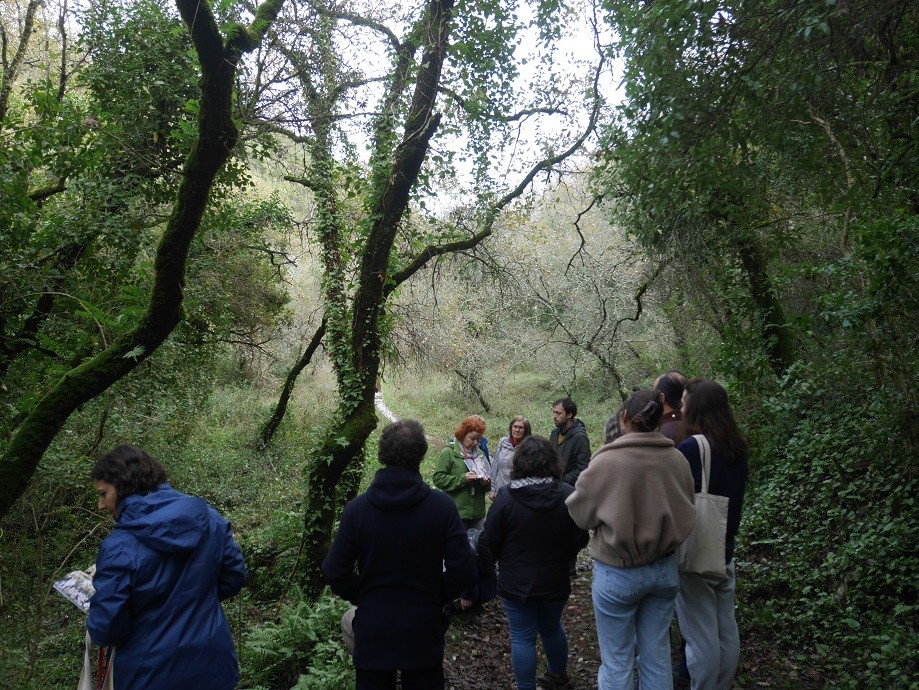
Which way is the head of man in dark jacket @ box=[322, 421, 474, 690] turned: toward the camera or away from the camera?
away from the camera

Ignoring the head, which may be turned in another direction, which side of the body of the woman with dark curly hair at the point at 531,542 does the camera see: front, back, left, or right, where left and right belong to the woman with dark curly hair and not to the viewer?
back

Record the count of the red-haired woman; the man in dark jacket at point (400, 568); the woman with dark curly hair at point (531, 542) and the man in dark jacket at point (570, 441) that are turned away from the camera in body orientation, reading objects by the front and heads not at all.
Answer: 2

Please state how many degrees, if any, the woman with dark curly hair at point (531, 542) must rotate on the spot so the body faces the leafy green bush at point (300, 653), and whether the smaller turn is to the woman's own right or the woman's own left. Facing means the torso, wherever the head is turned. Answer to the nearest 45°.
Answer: approximately 45° to the woman's own left

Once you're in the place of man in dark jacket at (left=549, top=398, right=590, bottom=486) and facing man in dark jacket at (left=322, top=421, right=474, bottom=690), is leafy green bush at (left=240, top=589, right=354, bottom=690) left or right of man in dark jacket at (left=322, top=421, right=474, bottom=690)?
right

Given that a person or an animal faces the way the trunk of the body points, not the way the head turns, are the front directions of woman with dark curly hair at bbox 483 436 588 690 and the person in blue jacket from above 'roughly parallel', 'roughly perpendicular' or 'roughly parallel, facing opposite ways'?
roughly perpendicular

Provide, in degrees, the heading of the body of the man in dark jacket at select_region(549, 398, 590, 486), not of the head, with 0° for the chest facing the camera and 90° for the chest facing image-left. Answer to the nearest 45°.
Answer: approximately 45°

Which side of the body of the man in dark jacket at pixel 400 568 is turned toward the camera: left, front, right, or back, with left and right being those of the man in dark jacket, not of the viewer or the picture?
back

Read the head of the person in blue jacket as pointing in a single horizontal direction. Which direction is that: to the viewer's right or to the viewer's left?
to the viewer's left

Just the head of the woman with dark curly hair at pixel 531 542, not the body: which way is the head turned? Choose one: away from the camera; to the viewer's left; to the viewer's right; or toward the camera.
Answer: away from the camera

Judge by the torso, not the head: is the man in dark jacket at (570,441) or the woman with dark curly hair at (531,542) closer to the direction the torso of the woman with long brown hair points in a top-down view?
the man in dark jacket

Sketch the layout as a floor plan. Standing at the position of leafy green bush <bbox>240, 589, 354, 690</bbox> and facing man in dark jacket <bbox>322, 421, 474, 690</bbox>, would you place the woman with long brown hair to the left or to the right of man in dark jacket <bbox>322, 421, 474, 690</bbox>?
left

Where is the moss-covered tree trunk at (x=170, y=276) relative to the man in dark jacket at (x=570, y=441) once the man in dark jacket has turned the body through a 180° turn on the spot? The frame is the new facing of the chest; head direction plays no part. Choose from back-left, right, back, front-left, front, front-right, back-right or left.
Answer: back

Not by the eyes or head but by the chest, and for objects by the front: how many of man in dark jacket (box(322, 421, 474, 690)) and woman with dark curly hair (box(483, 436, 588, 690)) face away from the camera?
2

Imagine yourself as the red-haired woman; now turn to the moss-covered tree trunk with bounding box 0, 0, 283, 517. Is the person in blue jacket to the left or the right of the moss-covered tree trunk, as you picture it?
left

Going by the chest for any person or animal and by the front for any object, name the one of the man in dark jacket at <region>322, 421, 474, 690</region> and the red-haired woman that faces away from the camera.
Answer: the man in dark jacket
